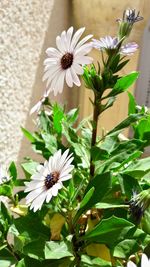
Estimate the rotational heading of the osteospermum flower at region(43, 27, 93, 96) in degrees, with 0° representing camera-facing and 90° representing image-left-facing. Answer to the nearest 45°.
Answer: approximately 45°
